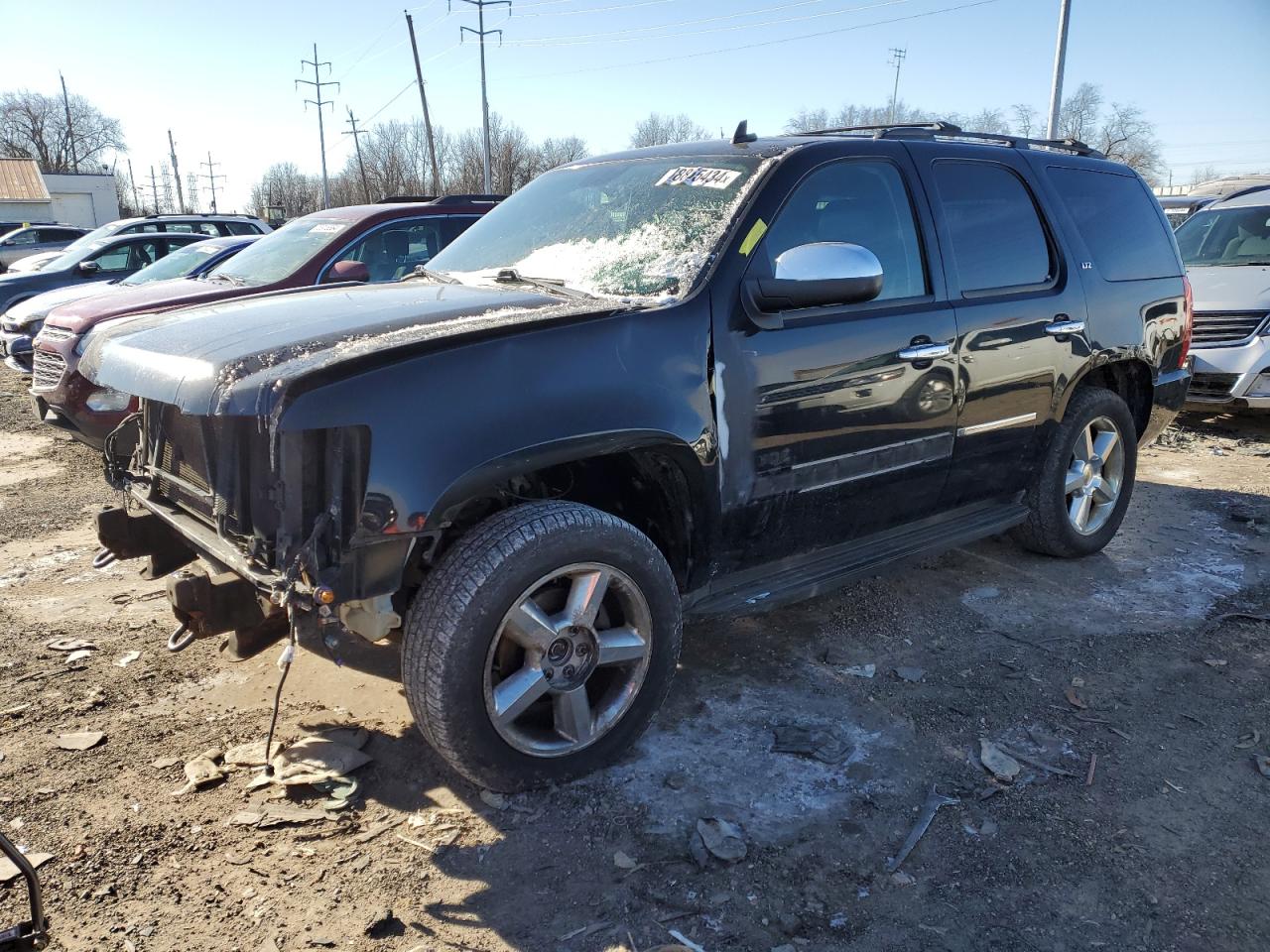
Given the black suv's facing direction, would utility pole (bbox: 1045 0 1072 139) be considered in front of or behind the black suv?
behind

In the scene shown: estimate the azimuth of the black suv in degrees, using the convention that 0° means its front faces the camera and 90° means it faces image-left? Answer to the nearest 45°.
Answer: approximately 45°

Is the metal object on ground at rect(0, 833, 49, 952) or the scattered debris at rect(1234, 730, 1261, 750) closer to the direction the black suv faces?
the metal object on ground

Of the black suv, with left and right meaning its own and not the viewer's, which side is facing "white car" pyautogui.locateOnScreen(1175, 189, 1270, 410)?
back

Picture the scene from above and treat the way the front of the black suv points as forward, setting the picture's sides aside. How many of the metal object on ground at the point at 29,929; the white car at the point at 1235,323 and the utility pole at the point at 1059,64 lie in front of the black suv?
1

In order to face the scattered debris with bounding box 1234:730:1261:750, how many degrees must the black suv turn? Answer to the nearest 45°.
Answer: approximately 135° to its left

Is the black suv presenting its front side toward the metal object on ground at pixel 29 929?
yes

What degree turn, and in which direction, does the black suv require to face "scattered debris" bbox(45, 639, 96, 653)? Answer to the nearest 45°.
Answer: approximately 45° to its right

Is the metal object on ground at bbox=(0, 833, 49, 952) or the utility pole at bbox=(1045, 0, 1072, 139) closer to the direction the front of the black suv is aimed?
the metal object on ground
